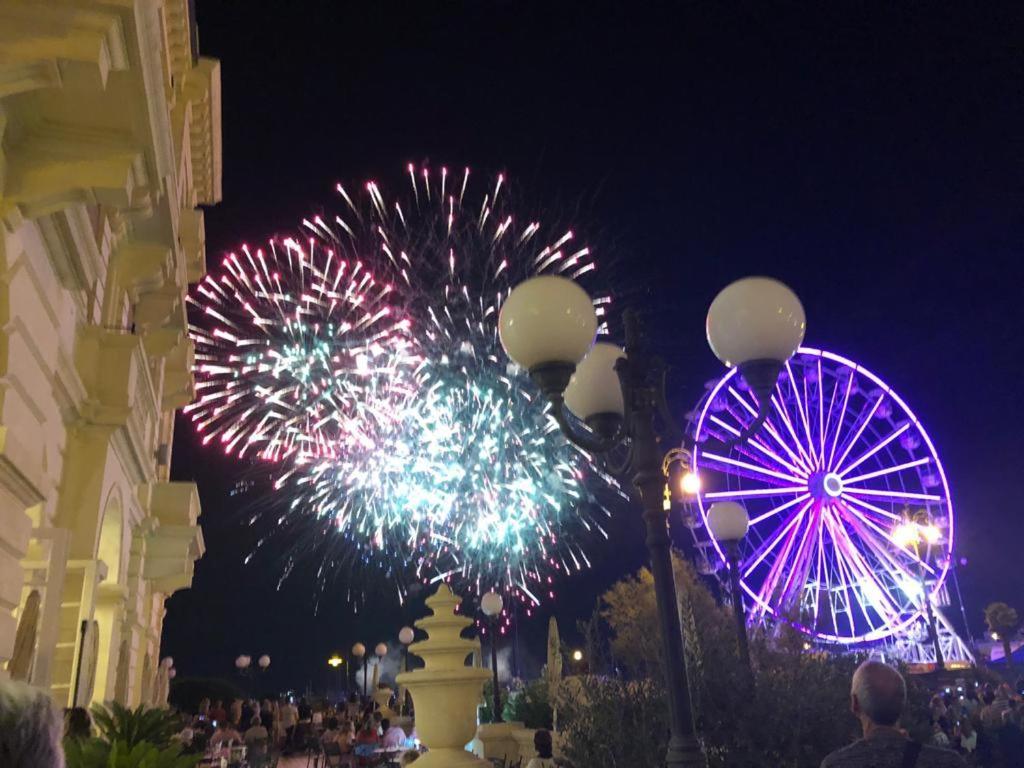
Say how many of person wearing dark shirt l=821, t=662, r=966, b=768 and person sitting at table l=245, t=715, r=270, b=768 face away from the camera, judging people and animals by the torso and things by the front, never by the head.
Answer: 2

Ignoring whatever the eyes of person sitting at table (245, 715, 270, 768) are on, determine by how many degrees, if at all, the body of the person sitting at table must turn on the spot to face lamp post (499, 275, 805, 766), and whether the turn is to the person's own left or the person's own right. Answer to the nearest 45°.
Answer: approximately 180°

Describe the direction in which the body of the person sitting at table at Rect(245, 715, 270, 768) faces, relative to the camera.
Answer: away from the camera

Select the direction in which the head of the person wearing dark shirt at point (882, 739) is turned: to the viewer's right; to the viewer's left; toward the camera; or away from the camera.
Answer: away from the camera

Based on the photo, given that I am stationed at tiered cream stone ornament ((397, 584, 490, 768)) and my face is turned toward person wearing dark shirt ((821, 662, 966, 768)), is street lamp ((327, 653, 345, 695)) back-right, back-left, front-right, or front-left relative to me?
back-left

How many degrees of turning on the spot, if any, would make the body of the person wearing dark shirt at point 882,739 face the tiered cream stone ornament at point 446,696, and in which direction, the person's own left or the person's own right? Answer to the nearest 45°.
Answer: approximately 45° to the person's own left

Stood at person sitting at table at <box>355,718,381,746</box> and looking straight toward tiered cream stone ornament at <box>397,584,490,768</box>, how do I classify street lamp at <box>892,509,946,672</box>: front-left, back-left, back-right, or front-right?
back-left

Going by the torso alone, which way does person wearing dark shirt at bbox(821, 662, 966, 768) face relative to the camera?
away from the camera

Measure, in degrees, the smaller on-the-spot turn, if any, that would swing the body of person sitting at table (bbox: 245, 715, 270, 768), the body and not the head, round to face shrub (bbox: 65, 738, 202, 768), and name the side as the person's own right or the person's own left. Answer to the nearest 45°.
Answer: approximately 180°
